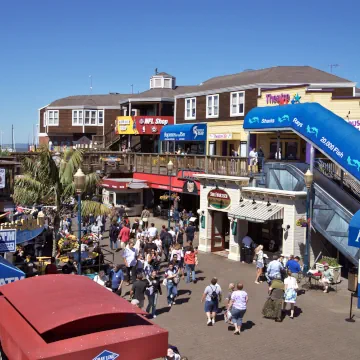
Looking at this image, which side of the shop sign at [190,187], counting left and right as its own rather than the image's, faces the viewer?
front

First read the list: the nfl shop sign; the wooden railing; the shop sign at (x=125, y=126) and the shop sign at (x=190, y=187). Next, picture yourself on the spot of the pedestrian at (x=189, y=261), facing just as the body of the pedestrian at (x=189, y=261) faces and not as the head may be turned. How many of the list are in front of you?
4

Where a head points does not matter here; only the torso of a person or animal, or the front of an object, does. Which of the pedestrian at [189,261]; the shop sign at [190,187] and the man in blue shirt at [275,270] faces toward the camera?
the shop sign

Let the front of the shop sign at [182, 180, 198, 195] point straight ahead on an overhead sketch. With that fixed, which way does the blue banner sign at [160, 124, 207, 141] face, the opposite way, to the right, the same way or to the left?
the same way

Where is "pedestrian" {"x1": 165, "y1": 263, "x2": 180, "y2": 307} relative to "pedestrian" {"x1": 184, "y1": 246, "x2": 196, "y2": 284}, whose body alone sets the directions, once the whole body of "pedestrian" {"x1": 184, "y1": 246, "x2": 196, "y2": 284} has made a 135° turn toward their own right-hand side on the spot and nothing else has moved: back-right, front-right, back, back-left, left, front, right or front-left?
front-right

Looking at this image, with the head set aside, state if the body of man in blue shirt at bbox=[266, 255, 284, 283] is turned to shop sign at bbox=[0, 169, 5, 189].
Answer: no

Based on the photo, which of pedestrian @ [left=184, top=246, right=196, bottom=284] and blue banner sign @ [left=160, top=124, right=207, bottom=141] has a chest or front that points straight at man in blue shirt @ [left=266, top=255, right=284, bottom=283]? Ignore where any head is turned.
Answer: the blue banner sign

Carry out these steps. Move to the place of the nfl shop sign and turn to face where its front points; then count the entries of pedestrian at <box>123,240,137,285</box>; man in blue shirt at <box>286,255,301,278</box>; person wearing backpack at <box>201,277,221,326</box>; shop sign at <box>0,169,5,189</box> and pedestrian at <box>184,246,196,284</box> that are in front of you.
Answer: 5

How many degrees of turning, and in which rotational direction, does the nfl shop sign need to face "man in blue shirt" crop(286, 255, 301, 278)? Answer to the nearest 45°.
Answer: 0° — it already faces them

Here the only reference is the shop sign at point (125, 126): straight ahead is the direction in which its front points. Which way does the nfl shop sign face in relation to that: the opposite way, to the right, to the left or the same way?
the same way

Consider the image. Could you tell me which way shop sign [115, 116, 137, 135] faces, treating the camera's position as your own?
facing the viewer

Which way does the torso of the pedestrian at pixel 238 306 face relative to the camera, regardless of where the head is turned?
away from the camera

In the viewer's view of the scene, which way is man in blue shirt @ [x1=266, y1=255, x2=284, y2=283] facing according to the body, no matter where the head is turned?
away from the camera

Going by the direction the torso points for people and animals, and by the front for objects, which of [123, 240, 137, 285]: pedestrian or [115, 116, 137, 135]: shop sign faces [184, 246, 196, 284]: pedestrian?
the shop sign

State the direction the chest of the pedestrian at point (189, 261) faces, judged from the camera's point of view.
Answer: away from the camera
